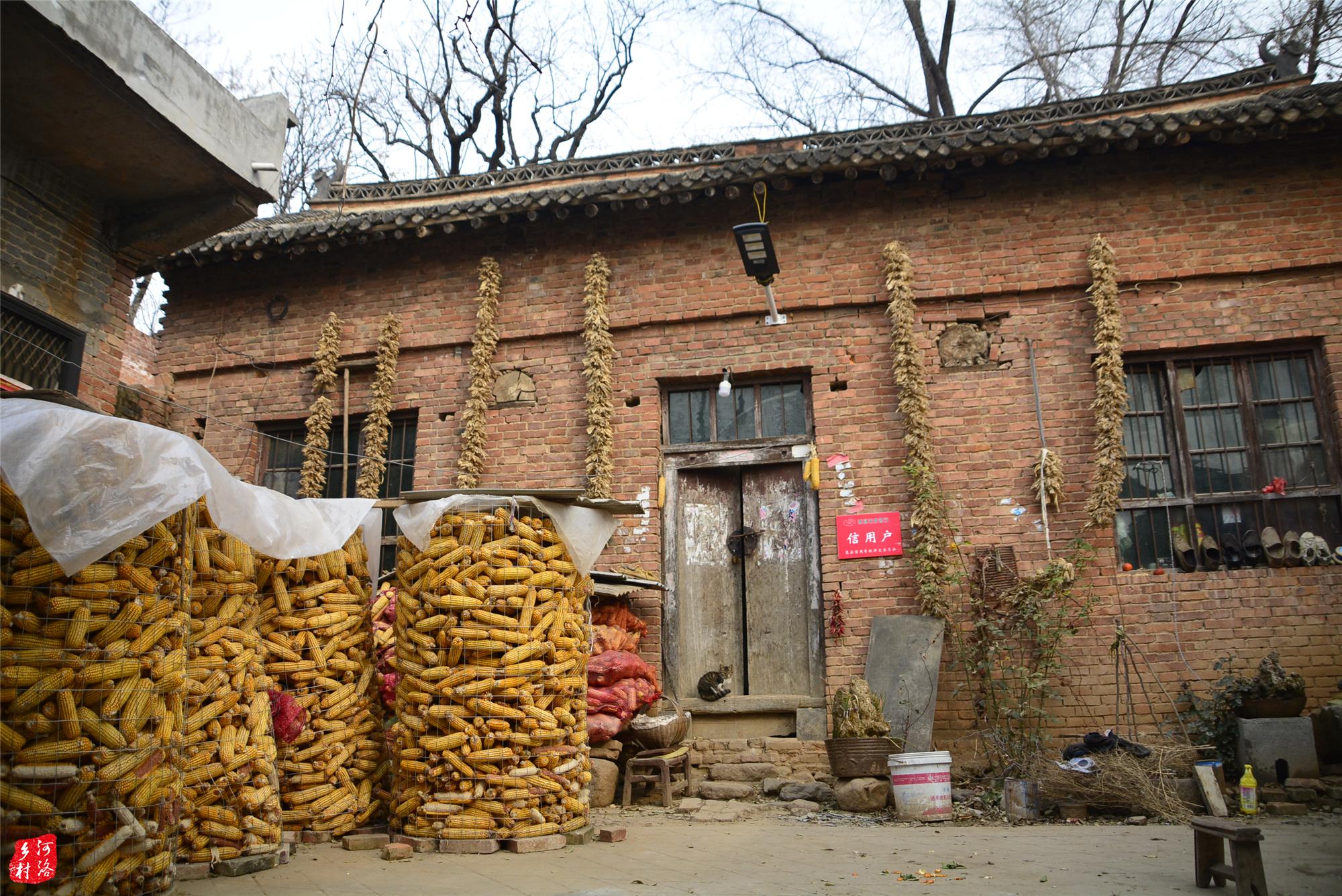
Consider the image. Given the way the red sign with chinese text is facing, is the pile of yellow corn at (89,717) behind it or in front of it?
in front

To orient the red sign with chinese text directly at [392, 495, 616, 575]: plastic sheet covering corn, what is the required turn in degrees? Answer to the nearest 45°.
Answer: approximately 45° to its right

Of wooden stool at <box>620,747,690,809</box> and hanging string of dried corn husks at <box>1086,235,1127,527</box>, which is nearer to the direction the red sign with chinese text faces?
the wooden stool

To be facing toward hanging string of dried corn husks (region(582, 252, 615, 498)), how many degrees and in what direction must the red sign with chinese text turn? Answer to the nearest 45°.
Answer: approximately 90° to its right

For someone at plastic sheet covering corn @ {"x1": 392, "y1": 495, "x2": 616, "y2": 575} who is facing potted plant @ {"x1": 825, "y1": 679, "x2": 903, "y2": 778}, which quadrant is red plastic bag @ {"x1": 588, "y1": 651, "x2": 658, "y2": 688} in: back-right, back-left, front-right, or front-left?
front-left

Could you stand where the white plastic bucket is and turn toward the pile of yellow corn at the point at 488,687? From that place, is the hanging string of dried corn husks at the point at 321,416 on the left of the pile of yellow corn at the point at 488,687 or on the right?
right

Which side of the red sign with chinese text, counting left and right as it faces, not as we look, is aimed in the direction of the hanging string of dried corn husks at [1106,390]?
left

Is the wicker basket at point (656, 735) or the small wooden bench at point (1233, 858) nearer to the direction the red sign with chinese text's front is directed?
the small wooden bench

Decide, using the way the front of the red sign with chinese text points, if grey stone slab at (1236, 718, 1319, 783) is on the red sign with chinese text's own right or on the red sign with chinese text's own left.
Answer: on the red sign with chinese text's own left

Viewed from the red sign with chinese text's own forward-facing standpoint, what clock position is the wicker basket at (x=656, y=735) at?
The wicker basket is roughly at 2 o'clock from the red sign with chinese text.

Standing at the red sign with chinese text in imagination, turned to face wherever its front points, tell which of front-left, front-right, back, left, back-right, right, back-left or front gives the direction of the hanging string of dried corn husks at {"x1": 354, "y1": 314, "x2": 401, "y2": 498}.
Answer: right

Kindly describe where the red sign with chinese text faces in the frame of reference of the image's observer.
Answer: facing the viewer

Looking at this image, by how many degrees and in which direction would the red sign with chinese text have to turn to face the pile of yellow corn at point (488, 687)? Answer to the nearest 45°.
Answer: approximately 45° to its right

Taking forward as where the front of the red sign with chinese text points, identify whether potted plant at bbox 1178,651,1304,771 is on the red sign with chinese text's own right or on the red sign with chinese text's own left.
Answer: on the red sign with chinese text's own left
